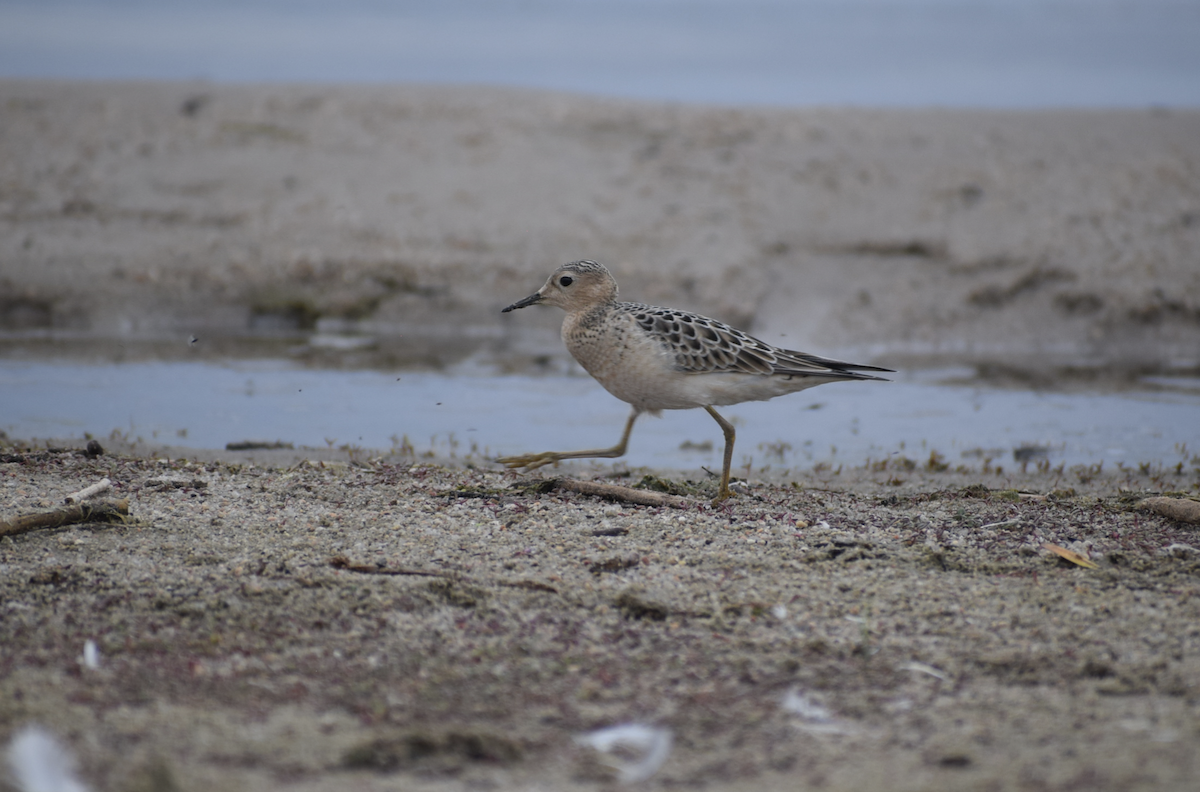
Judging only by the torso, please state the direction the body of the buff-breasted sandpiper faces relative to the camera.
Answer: to the viewer's left

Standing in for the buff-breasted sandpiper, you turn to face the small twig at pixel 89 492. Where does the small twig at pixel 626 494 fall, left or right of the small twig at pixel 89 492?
left

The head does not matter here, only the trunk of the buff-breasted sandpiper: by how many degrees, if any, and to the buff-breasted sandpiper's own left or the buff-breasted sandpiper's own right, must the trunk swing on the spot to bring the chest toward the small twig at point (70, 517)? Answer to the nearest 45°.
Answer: approximately 45° to the buff-breasted sandpiper's own left

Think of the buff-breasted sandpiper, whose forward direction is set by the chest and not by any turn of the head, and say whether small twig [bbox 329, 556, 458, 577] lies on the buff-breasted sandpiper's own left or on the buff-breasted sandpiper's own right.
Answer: on the buff-breasted sandpiper's own left

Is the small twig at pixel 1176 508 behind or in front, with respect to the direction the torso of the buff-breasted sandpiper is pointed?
behind

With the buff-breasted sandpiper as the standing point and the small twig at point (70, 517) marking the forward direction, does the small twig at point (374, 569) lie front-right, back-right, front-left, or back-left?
front-left

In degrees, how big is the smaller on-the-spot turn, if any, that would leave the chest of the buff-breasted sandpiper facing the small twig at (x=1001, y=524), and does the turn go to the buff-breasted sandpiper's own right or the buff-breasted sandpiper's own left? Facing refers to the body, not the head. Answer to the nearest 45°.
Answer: approximately 135° to the buff-breasted sandpiper's own left

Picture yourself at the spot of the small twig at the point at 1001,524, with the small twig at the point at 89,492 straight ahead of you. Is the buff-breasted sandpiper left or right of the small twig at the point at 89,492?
right
